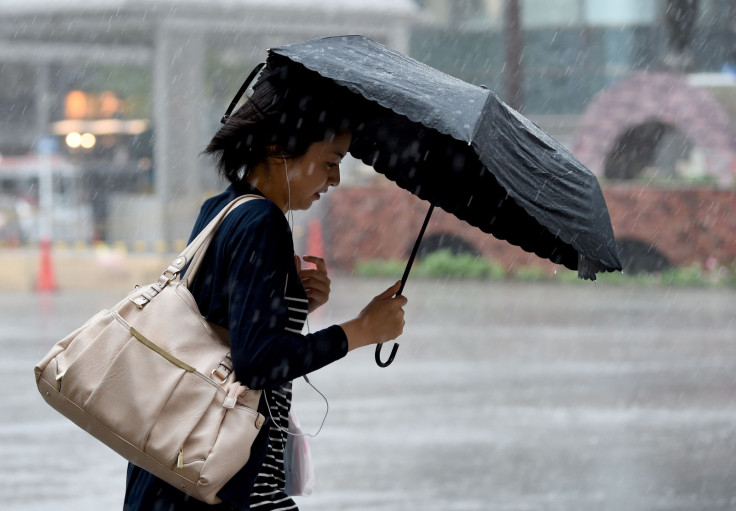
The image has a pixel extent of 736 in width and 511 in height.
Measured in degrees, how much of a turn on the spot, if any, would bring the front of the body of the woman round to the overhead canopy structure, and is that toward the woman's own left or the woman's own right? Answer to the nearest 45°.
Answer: approximately 90° to the woman's own left

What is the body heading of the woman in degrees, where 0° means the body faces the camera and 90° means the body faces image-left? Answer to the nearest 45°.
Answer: approximately 270°

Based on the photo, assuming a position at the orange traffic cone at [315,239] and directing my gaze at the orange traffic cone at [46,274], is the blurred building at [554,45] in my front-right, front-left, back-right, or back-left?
back-right

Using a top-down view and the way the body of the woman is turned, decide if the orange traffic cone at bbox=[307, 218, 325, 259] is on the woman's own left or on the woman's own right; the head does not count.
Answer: on the woman's own left

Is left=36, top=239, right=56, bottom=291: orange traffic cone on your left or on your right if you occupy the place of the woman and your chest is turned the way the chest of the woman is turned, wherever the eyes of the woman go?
on your left

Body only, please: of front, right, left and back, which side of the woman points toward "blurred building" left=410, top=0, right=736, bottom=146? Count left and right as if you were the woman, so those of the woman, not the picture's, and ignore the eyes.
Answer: left

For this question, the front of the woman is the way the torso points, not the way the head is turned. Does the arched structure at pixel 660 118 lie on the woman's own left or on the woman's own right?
on the woman's own left

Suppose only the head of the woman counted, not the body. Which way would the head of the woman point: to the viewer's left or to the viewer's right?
to the viewer's right
